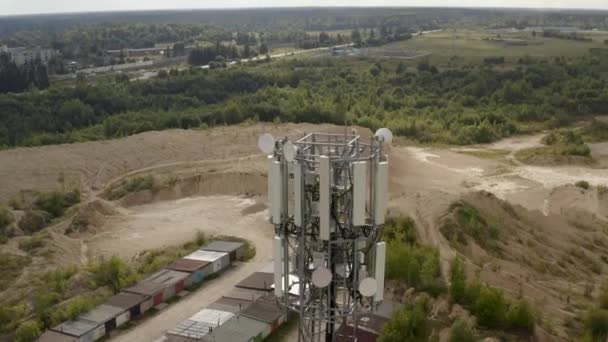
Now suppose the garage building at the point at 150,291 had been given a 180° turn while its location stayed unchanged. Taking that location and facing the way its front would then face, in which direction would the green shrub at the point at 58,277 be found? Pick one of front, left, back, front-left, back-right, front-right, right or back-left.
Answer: front

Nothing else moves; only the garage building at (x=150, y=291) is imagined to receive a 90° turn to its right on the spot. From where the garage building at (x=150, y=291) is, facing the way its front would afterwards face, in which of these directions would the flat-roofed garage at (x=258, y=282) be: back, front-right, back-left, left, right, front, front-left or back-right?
back-left

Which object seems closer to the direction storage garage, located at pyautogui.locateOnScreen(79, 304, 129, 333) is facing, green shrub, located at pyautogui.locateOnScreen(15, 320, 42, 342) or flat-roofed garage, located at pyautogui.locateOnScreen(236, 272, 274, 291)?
the flat-roofed garage

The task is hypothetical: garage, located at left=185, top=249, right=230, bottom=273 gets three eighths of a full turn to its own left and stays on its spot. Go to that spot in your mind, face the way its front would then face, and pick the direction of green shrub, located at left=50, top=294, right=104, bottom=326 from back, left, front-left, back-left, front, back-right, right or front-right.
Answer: back-left

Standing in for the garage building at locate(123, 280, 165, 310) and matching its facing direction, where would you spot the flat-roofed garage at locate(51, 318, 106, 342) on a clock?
the flat-roofed garage at locate(51, 318, 106, 342) is roughly at 3 o'clock from the garage building at locate(123, 280, 165, 310).

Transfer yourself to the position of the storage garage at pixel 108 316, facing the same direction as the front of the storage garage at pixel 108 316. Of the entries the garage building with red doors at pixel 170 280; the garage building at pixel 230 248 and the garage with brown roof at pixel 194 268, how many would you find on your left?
3

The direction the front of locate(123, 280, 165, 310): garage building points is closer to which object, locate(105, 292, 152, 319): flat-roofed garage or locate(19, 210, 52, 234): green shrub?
the flat-roofed garage

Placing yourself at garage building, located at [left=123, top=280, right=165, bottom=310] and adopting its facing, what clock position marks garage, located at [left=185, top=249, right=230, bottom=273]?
garage, located at [left=185, top=249, right=230, bottom=273] is roughly at 9 o'clock from garage building, located at [left=123, top=280, right=165, bottom=310].

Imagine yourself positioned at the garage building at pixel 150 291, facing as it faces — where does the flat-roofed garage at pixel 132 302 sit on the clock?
the flat-roofed garage at pixel 132 302 is roughly at 3 o'clock from the garage building at pixel 150 291.

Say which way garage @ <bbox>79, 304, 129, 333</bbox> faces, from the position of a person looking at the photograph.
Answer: facing the viewer and to the right of the viewer

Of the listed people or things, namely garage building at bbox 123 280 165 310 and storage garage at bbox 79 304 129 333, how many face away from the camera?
0

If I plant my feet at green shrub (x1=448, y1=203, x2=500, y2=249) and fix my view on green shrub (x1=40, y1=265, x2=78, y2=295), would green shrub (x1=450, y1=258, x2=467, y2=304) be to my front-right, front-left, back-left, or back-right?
front-left

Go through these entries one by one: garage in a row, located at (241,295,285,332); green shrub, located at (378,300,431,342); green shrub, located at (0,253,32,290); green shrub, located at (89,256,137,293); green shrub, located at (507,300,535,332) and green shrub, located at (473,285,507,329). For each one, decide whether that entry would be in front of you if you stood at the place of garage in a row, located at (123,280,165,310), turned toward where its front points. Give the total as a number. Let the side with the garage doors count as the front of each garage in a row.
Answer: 4

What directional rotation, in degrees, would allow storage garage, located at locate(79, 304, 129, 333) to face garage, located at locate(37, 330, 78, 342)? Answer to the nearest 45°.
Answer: approximately 90° to its right

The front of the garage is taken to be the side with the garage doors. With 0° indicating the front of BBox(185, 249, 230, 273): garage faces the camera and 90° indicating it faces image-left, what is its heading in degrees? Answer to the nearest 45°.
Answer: approximately 315°

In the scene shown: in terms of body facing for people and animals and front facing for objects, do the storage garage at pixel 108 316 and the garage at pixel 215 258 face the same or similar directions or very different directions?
same or similar directions

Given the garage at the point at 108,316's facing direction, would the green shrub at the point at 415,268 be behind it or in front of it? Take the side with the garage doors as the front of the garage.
in front

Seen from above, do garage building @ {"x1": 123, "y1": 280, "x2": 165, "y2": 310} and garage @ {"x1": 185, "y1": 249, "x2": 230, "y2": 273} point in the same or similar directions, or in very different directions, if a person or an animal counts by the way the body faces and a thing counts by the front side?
same or similar directions

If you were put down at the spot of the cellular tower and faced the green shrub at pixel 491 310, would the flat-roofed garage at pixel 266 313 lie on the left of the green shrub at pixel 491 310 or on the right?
left

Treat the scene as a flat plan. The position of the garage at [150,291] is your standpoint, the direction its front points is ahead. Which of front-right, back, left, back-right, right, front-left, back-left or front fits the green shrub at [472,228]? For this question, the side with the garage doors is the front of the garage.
front-left

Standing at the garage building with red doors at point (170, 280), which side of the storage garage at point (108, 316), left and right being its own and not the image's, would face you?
left

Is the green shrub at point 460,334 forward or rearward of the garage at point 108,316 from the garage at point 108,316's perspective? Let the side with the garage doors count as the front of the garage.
forward
